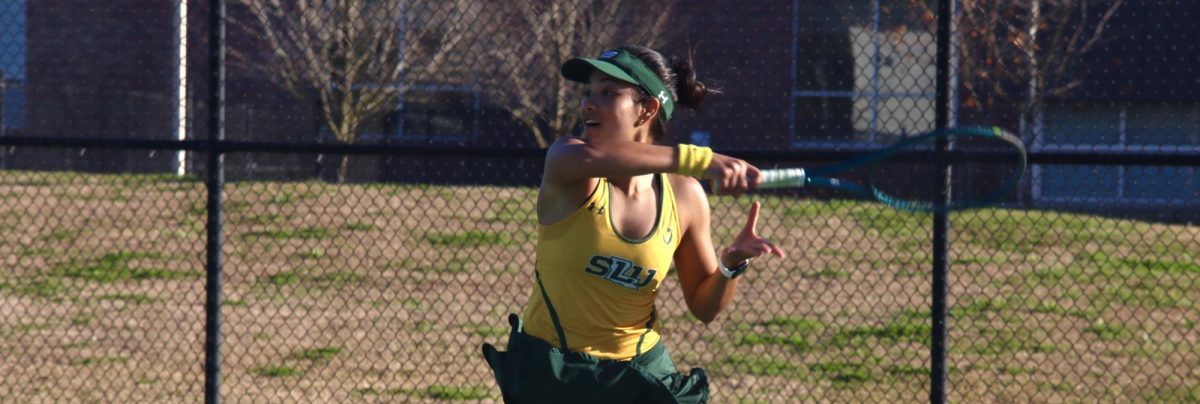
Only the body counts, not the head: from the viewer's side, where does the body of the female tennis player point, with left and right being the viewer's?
facing the viewer
